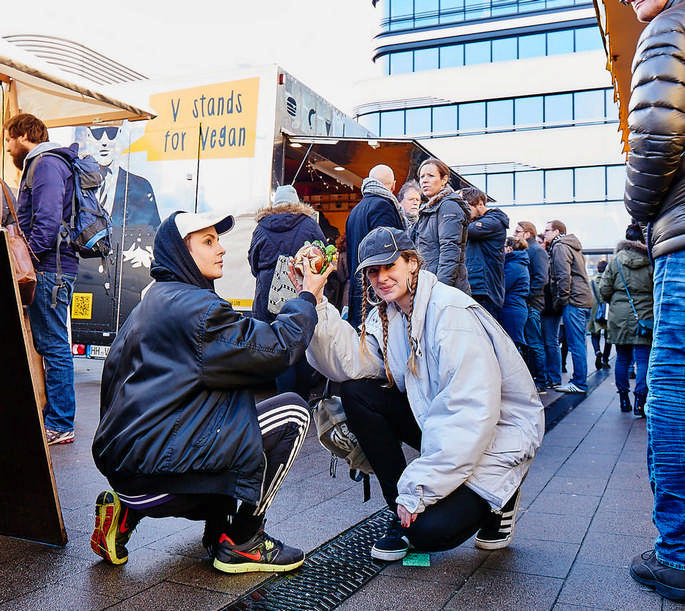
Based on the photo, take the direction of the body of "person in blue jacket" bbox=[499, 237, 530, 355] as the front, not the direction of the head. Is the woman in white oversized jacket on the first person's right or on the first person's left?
on the first person's left

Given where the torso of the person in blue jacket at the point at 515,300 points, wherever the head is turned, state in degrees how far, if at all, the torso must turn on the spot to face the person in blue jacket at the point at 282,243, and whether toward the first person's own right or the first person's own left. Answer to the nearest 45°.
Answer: approximately 45° to the first person's own left

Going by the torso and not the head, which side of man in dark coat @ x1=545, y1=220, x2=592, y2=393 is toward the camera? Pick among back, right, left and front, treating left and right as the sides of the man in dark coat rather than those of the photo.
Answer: left

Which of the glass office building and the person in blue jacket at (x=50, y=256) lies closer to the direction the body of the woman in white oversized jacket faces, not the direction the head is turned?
the person in blue jacket

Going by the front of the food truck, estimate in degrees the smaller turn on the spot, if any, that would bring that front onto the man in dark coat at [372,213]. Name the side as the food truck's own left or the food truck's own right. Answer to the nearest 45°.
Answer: approximately 90° to the food truck's own right

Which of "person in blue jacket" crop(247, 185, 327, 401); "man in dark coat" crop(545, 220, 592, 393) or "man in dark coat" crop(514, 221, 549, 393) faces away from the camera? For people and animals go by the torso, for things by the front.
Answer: the person in blue jacket

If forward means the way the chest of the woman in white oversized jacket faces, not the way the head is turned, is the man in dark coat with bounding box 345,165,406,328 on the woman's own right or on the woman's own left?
on the woman's own right

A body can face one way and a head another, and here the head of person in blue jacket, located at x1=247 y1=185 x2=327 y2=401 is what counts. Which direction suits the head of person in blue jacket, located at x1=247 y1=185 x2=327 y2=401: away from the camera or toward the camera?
away from the camera

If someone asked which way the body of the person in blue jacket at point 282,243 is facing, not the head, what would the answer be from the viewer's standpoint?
away from the camera

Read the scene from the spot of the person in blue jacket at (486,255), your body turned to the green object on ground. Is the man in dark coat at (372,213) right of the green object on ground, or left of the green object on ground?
right
